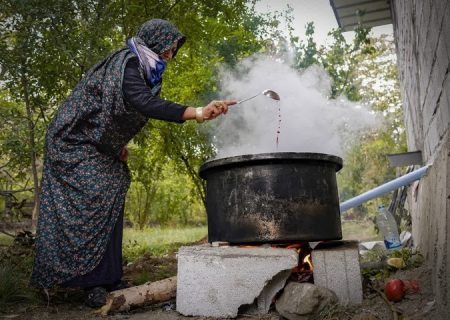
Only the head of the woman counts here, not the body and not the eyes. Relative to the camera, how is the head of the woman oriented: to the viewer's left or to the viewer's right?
to the viewer's right

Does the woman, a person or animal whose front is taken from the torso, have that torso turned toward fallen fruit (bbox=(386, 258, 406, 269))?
yes

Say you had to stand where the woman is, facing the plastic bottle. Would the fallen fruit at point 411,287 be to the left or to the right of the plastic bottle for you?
right

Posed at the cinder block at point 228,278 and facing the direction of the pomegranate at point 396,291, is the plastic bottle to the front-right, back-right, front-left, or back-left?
front-left

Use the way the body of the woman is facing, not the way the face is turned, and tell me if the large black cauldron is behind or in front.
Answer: in front

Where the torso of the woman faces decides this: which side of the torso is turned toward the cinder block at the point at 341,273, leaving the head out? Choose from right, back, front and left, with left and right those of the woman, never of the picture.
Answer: front

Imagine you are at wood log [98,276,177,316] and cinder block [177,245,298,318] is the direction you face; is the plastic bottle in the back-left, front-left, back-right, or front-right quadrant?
front-left

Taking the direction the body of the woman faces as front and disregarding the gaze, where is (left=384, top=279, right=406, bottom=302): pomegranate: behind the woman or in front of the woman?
in front

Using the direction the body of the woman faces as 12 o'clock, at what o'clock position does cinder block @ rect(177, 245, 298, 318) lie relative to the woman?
The cinder block is roughly at 1 o'clock from the woman.

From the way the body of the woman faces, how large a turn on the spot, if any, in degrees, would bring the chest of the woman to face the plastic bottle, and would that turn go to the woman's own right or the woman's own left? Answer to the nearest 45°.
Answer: approximately 45° to the woman's own left

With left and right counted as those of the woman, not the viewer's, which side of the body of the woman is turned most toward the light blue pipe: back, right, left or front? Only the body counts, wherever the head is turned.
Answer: front

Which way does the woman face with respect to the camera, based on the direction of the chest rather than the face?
to the viewer's right

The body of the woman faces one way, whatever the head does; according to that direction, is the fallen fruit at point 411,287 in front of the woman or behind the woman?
in front
